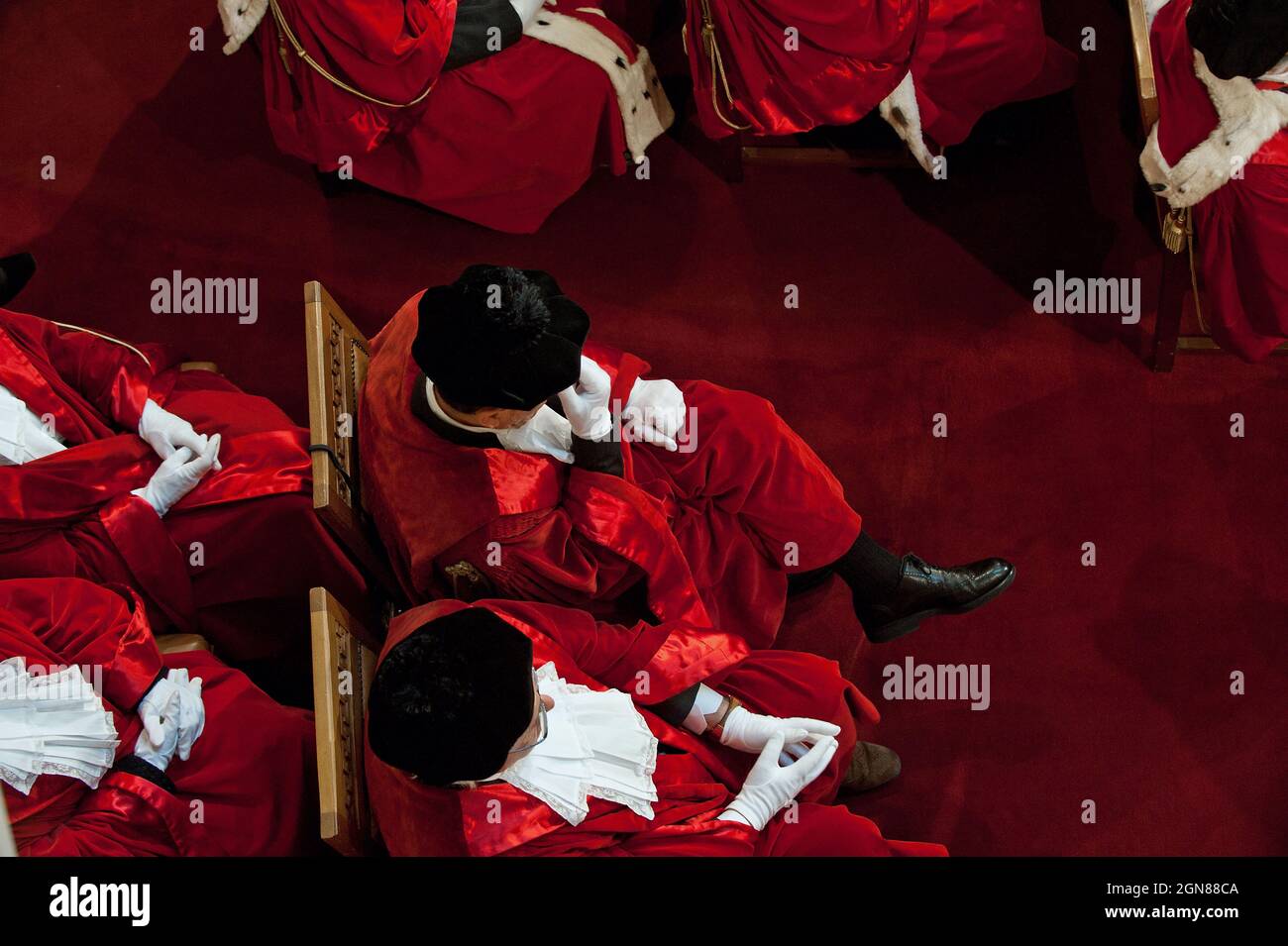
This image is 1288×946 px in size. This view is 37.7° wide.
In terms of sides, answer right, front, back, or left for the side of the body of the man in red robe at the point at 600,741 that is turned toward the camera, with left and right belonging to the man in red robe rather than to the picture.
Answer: right

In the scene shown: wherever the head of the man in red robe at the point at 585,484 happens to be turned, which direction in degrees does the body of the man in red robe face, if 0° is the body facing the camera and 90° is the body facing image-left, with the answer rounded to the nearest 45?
approximately 270°

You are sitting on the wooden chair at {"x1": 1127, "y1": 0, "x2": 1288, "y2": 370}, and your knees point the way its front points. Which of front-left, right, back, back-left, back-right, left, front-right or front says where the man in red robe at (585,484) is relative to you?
back-right

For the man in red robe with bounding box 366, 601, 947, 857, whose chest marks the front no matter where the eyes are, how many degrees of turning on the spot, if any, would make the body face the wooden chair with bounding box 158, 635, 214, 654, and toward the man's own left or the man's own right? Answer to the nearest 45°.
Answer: approximately 135° to the man's own left

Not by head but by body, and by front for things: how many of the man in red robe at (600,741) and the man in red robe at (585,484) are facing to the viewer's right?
2

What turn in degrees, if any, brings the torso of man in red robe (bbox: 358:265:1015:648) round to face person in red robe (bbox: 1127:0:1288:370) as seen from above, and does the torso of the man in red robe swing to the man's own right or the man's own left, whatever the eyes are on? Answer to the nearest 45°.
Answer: approximately 45° to the man's own left
